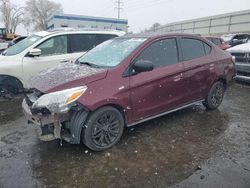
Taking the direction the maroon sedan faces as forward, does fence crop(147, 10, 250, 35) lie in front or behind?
behind

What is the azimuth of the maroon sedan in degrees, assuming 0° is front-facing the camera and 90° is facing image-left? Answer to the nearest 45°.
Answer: approximately 45°

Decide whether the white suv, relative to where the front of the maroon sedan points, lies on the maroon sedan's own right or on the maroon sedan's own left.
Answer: on the maroon sedan's own right
